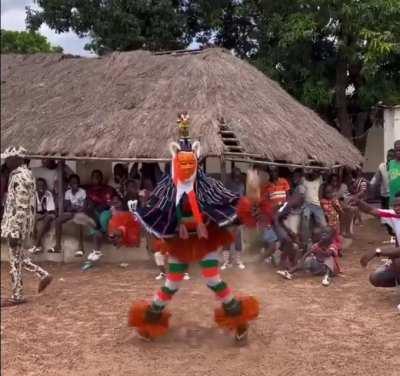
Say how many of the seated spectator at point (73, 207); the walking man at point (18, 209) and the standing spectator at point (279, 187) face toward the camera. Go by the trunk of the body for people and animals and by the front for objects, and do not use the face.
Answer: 2

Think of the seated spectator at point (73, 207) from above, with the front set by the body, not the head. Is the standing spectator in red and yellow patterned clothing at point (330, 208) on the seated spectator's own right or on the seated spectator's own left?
on the seated spectator's own left

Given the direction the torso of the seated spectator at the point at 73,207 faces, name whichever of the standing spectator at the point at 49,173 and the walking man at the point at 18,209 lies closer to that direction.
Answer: the walking man

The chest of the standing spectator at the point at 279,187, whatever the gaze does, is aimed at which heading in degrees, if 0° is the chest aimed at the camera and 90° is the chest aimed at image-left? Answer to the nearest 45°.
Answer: approximately 0°

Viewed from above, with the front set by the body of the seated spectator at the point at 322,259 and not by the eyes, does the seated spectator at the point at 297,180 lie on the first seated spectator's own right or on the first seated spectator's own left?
on the first seated spectator's own right

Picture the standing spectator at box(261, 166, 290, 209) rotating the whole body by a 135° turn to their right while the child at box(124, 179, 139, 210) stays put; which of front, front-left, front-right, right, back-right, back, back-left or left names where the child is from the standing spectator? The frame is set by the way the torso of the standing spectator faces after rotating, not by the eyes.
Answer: front-left

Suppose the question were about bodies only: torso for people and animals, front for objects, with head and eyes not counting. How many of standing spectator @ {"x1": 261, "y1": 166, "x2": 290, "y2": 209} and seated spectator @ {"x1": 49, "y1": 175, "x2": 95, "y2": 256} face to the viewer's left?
0

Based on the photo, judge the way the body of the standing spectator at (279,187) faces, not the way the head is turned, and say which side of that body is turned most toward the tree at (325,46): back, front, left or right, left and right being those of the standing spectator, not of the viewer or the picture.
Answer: back

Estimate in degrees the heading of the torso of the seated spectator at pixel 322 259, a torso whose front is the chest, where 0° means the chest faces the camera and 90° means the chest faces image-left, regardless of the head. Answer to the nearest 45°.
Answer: approximately 45°

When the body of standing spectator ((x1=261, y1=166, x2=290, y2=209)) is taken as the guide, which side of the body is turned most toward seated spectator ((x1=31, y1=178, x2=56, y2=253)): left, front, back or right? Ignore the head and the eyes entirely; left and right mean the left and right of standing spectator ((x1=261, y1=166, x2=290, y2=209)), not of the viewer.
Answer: right

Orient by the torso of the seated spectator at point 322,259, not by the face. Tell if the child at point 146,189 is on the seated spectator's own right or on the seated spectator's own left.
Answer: on the seated spectator's own right

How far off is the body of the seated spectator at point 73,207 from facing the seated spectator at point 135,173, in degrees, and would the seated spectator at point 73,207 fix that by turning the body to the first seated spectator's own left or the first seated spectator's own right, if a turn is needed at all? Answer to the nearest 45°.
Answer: approximately 135° to the first seated spectator's own left
